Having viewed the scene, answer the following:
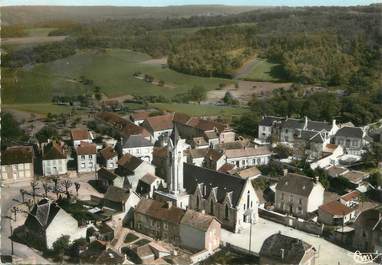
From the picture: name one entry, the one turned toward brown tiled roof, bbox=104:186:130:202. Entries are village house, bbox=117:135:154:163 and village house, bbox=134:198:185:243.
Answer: village house, bbox=117:135:154:163

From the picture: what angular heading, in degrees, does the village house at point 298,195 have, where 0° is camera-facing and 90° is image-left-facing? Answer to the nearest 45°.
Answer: approximately 45°

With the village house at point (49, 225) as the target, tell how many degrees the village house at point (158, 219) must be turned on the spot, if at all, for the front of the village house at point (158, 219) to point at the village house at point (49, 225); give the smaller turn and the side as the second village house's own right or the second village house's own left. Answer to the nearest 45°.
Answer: approximately 45° to the second village house's own right

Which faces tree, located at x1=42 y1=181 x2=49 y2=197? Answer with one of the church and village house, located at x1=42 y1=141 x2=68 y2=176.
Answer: the village house

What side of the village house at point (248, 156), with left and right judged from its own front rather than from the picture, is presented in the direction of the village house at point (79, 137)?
right

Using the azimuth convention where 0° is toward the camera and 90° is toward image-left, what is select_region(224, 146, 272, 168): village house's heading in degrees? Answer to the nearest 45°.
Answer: approximately 0°

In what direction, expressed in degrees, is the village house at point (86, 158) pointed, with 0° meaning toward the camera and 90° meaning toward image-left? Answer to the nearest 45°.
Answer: approximately 0°

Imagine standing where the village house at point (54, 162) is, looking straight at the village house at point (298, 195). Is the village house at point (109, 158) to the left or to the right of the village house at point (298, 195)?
left

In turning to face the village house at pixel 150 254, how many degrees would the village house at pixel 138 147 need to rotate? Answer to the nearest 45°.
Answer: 0° — it already faces it

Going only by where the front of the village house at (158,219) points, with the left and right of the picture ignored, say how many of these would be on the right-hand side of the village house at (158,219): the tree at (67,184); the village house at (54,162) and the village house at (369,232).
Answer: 2

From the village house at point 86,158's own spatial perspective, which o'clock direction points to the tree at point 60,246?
The tree is roughly at 12 o'clock from the village house.

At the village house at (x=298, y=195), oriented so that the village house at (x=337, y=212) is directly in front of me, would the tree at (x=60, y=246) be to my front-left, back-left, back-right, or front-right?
back-right

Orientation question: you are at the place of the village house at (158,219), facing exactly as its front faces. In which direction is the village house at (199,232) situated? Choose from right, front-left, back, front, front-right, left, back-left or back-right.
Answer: left

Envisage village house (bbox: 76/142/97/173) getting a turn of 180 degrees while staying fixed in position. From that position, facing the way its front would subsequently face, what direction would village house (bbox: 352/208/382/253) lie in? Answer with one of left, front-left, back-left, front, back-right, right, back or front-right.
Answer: back-right
